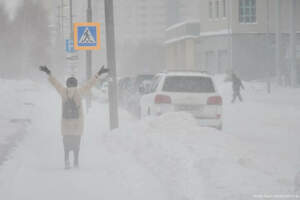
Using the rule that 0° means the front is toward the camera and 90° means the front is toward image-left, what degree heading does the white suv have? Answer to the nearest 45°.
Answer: approximately 180°

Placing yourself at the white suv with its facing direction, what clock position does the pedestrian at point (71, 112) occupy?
The pedestrian is roughly at 7 o'clock from the white suv.

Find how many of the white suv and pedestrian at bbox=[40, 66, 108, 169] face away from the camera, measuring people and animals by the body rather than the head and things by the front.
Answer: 2

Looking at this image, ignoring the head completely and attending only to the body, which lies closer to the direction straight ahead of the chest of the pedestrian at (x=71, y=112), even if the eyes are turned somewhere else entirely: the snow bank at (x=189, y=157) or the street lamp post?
the street lamp post

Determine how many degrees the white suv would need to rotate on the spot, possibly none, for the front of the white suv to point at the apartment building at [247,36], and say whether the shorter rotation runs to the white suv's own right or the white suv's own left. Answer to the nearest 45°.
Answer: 0° — it already faces it

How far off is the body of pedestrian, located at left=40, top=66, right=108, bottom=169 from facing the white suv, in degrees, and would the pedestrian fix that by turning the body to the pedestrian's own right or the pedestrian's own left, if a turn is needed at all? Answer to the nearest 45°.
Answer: approximately 45° to the pedestrian's own right

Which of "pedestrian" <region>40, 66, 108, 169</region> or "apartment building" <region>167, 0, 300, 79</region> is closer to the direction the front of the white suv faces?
the apartment building

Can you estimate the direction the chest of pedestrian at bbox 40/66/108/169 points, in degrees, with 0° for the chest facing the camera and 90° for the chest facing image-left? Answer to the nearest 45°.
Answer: approximately 180°
